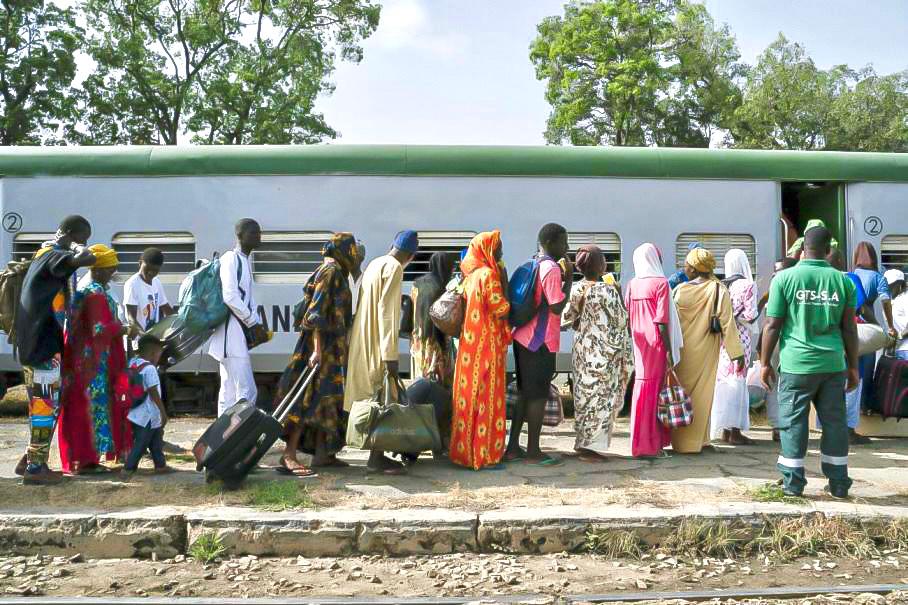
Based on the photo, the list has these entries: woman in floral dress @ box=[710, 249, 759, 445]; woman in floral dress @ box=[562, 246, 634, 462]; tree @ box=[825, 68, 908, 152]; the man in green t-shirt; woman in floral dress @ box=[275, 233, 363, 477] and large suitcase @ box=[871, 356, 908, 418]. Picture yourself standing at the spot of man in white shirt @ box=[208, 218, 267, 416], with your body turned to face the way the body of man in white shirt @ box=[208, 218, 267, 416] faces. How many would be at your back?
0

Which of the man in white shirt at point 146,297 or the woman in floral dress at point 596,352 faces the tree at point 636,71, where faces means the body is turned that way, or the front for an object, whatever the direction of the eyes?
the woman in floral dress

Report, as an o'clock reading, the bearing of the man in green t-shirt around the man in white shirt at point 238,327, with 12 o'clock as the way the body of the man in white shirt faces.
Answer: The man in green t-shirt is roughly at 1 o'clock from the man in white shirt.

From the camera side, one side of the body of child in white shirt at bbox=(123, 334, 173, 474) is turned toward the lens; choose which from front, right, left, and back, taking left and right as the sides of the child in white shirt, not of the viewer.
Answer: right

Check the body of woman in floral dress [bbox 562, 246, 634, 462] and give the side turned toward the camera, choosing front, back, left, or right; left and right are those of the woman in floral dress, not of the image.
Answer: back

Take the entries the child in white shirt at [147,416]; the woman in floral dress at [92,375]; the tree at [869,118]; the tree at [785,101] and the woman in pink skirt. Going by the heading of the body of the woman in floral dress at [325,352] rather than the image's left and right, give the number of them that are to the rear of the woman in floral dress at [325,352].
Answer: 2

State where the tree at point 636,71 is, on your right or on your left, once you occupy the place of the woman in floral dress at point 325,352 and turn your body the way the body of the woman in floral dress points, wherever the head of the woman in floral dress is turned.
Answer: on your left

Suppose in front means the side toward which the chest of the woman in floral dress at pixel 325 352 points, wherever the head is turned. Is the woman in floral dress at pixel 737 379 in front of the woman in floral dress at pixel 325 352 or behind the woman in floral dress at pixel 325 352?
in front

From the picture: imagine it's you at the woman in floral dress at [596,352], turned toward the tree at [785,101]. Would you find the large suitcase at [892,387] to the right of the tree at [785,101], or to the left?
right

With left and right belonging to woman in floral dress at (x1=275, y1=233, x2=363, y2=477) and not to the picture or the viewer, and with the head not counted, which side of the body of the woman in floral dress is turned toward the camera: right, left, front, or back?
right

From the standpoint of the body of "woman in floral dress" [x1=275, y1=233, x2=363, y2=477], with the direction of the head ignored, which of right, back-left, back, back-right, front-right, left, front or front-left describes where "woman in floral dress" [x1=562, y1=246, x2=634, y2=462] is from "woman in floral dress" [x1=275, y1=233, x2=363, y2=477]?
front

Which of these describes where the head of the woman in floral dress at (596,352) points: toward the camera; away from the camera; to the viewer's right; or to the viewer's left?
away from the camera
